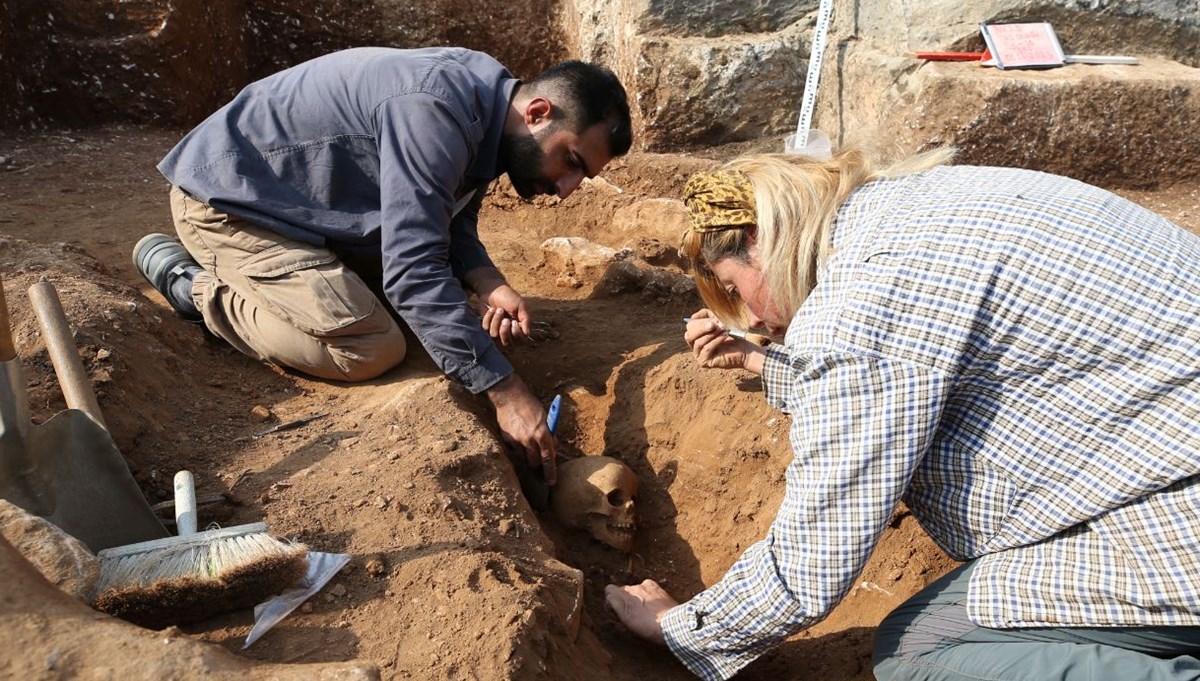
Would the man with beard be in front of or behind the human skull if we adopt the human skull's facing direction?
behind

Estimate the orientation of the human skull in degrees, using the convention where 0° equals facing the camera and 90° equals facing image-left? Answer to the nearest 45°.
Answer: approximately 315°

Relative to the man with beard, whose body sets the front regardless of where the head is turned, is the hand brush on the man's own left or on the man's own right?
on the man's own right

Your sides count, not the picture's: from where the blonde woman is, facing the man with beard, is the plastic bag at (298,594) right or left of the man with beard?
left

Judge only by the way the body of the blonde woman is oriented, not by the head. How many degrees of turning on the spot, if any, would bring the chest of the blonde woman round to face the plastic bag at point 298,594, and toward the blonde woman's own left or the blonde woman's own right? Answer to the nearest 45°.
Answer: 0° — they already face it

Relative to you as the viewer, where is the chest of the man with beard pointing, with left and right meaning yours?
facing to the right of the viewer

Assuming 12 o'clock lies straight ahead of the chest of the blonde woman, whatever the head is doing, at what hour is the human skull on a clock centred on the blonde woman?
The human skull is roughly at 1 o'clock from the blonde woman.

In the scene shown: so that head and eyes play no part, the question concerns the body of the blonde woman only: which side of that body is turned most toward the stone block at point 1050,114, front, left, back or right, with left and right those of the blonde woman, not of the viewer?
right

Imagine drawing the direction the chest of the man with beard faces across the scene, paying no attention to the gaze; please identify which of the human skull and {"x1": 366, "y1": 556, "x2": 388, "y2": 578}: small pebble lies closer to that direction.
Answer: the human skull

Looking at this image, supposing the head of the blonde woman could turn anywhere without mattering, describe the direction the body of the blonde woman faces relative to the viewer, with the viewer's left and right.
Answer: facing to the left of the viewer

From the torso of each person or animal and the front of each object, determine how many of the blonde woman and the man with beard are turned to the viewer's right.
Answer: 1
